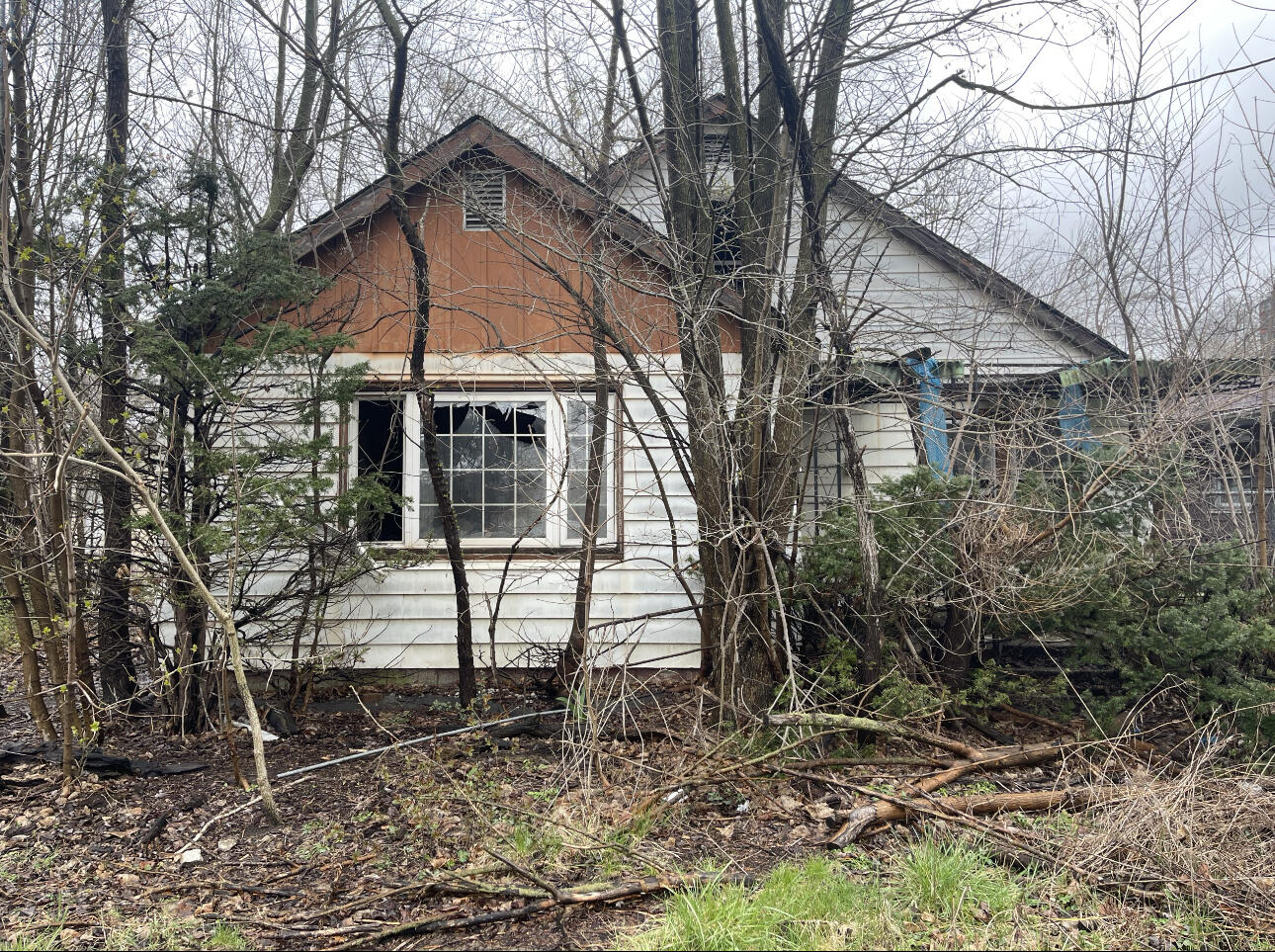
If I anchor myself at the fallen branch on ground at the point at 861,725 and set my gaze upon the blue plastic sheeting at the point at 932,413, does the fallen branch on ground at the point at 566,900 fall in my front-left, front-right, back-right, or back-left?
back-left

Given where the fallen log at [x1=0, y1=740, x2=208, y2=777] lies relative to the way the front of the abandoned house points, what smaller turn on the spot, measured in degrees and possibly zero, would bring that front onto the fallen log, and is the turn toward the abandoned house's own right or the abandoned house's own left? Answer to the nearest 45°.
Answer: approximately 45° to the abandoned house's own right

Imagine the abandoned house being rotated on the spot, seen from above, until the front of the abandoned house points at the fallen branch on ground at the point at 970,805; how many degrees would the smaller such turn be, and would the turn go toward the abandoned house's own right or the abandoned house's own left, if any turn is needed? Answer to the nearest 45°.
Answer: approximately 45° to the abandoned house's own left

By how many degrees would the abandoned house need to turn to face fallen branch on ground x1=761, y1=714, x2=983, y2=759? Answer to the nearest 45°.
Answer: approximately 45° to its left

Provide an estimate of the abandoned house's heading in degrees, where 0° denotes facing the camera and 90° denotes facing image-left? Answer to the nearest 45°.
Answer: approximately 0°
